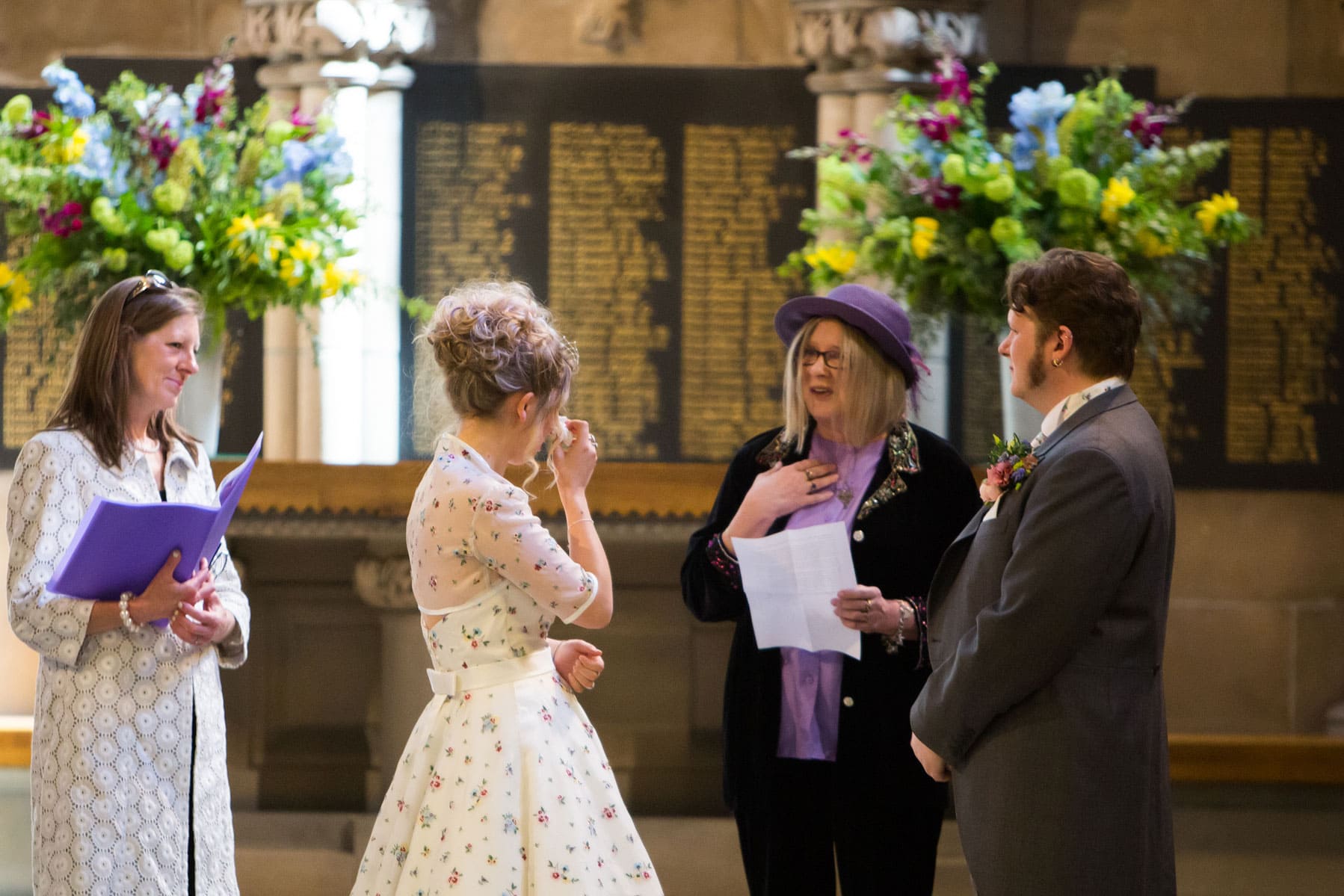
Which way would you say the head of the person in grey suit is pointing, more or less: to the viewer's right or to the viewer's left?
to the viewer's left

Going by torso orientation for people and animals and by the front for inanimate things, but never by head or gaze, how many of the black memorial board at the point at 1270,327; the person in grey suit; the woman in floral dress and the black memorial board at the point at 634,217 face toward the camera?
2

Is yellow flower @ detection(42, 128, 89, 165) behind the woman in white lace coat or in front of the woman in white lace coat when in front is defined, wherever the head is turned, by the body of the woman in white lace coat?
behind

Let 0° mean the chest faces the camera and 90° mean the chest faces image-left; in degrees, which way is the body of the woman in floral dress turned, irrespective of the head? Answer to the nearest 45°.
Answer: approximately 225°

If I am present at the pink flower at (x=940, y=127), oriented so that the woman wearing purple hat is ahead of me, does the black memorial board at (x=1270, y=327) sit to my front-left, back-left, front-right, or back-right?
back-left

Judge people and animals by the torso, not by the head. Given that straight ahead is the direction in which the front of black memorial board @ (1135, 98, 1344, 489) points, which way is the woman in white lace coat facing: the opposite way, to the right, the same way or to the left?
to the left

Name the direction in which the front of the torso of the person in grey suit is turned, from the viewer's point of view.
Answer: to the viewer's left

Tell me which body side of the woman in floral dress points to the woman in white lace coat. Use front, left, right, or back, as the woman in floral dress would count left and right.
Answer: back

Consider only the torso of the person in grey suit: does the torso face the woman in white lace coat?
yes
